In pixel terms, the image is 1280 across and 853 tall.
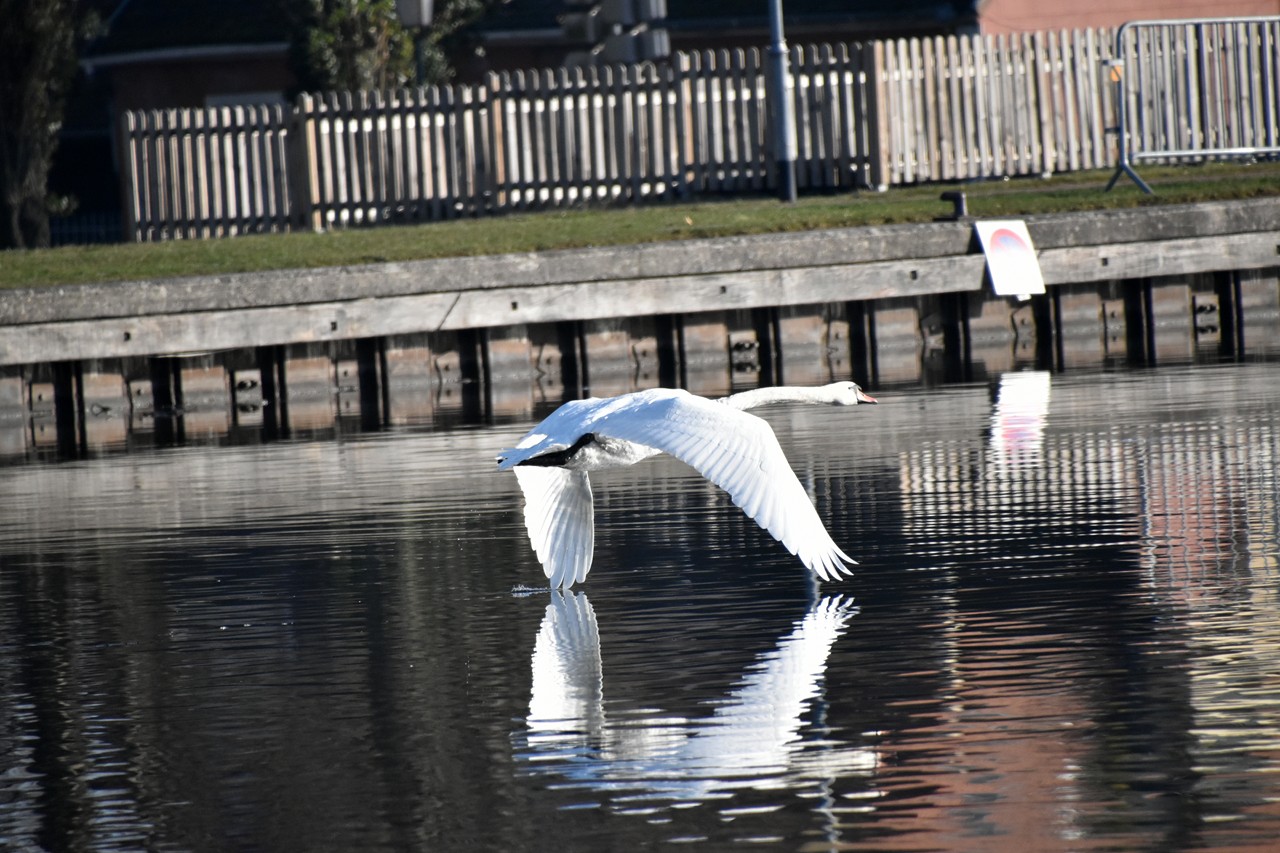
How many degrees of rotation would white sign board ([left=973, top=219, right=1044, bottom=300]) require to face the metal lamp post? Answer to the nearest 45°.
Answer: approximately 135° to its right

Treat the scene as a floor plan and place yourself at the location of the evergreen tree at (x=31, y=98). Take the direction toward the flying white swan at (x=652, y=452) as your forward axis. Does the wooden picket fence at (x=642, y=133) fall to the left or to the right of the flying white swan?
left

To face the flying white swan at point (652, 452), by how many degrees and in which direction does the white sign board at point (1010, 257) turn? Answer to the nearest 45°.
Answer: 0° — it already faces it

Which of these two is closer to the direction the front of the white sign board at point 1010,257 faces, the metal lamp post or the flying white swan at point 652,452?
the flying white swan

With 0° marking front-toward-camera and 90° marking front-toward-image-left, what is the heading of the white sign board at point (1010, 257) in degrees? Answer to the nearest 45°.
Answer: approximately 0°

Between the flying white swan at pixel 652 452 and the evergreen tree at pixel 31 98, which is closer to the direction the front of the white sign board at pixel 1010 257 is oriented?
the flying white swan

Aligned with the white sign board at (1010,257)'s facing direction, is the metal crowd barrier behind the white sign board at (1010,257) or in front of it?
behind

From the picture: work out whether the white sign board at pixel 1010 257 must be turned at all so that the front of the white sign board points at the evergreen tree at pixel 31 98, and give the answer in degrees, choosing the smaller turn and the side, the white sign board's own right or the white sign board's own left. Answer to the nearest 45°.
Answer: approximately 135° to the white sign board's own right
